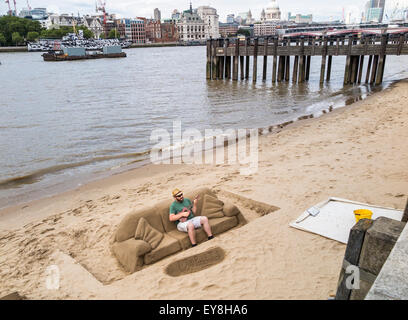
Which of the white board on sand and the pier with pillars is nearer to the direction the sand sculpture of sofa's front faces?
the white board on sand

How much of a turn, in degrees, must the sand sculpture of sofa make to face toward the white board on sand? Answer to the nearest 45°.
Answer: approximately 45° to its left

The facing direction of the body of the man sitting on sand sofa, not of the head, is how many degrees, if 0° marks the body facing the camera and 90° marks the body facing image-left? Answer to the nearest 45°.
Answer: approximately 315°

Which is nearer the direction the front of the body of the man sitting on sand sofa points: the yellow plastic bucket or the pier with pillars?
the yellow plastic bucket

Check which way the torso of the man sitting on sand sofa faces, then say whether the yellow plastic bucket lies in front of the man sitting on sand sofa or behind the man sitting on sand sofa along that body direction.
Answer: in front

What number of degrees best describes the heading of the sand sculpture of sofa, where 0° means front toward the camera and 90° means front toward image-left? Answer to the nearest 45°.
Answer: approximately 315°

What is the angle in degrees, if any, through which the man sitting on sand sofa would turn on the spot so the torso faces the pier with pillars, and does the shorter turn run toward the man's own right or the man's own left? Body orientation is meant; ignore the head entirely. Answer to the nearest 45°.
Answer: approximately 90° to the man's own left

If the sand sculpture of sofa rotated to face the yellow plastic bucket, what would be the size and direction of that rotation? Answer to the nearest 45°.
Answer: approximately 45° to its left

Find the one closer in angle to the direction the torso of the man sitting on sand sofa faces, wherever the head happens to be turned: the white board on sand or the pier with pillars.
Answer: the white board on sand

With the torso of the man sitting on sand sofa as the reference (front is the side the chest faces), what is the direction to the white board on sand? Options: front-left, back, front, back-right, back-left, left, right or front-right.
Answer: front-left

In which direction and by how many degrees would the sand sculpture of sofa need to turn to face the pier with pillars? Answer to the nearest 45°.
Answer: approximately 90° to its left
